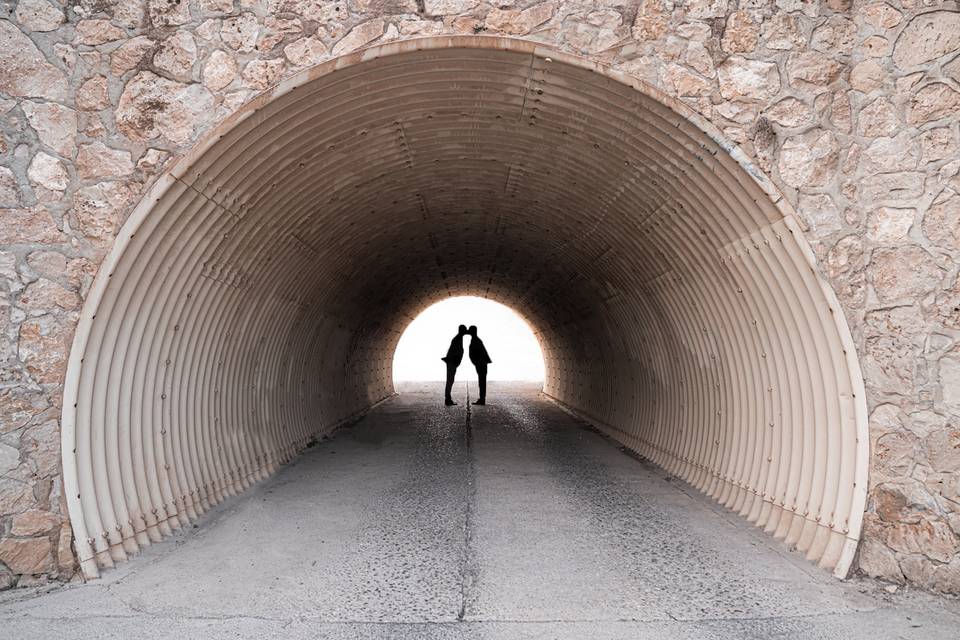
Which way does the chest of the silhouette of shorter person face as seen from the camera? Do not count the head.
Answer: to the viewer's left

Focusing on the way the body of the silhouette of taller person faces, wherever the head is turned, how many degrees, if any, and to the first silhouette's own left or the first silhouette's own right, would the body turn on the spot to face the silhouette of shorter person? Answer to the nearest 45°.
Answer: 0° — they already face them

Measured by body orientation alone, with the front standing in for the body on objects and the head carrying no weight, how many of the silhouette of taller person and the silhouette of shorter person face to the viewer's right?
1

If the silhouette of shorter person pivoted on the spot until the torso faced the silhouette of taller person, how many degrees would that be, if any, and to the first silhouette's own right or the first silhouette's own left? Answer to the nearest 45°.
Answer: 0° — they already face them

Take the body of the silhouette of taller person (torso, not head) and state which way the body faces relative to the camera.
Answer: to the viewer's right

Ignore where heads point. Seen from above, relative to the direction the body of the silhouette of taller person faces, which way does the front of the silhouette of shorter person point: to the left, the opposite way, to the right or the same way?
the opposite way
